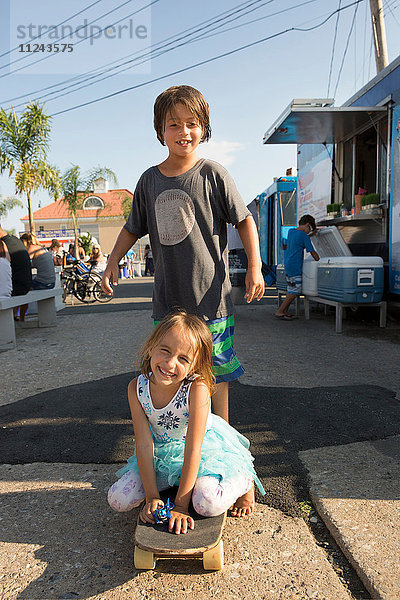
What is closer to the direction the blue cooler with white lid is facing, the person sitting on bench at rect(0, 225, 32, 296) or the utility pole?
the person sitting on bench

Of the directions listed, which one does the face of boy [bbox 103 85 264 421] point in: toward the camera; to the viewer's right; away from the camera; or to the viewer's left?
toward the camera

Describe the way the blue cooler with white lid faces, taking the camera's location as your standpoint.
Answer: facing the viewer and to the left of the viewer

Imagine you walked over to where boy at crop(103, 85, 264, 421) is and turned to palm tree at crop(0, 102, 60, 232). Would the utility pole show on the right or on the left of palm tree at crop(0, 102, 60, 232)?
right
